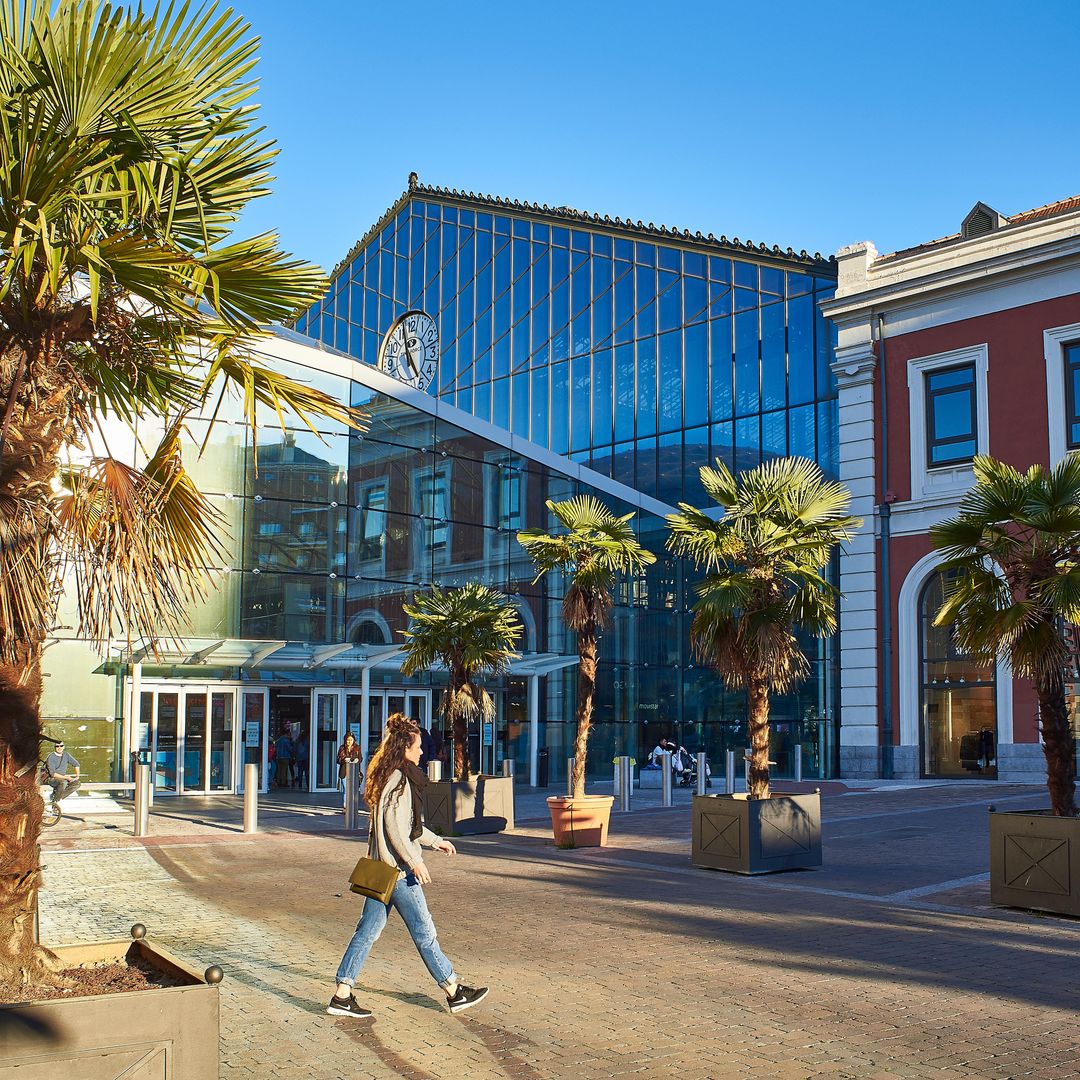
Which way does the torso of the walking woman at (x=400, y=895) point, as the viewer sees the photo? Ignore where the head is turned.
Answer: to the viewer's right

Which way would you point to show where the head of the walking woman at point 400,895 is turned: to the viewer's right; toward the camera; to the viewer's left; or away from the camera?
to the viewer's right

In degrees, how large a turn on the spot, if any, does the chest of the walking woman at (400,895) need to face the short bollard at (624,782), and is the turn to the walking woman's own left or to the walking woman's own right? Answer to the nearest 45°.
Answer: approximately 90° to the walking woman's own left

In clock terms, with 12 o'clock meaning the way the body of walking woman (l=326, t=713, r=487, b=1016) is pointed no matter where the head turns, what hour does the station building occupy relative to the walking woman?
The station building is roughly at 9 o'clock from the walking woman.

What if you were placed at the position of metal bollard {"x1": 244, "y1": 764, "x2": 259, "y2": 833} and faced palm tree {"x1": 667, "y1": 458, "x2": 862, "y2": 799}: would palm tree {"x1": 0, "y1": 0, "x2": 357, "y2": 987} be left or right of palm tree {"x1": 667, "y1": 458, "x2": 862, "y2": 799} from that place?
right

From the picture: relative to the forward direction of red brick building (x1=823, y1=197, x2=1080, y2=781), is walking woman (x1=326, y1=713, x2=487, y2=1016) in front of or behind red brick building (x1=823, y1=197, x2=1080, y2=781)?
in front

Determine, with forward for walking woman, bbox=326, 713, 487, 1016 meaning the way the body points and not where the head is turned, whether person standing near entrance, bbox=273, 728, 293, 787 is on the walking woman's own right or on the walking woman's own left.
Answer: on the walking woman's own left

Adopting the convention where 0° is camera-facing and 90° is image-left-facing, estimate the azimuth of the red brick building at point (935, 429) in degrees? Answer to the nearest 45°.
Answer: approximately 45°

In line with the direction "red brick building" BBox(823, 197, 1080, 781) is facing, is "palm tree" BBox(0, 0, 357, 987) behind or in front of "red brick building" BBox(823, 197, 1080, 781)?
in front

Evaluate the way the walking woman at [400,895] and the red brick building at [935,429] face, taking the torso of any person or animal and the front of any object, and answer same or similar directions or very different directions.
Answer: very different directions

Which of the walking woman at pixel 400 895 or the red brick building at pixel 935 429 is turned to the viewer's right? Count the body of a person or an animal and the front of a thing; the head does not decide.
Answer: the walking woman

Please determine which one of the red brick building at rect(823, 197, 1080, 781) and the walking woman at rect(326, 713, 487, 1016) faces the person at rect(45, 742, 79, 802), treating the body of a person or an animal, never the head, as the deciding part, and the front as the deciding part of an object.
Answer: the red brick building

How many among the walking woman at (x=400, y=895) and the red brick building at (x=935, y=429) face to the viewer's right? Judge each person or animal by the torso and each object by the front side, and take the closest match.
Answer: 1
